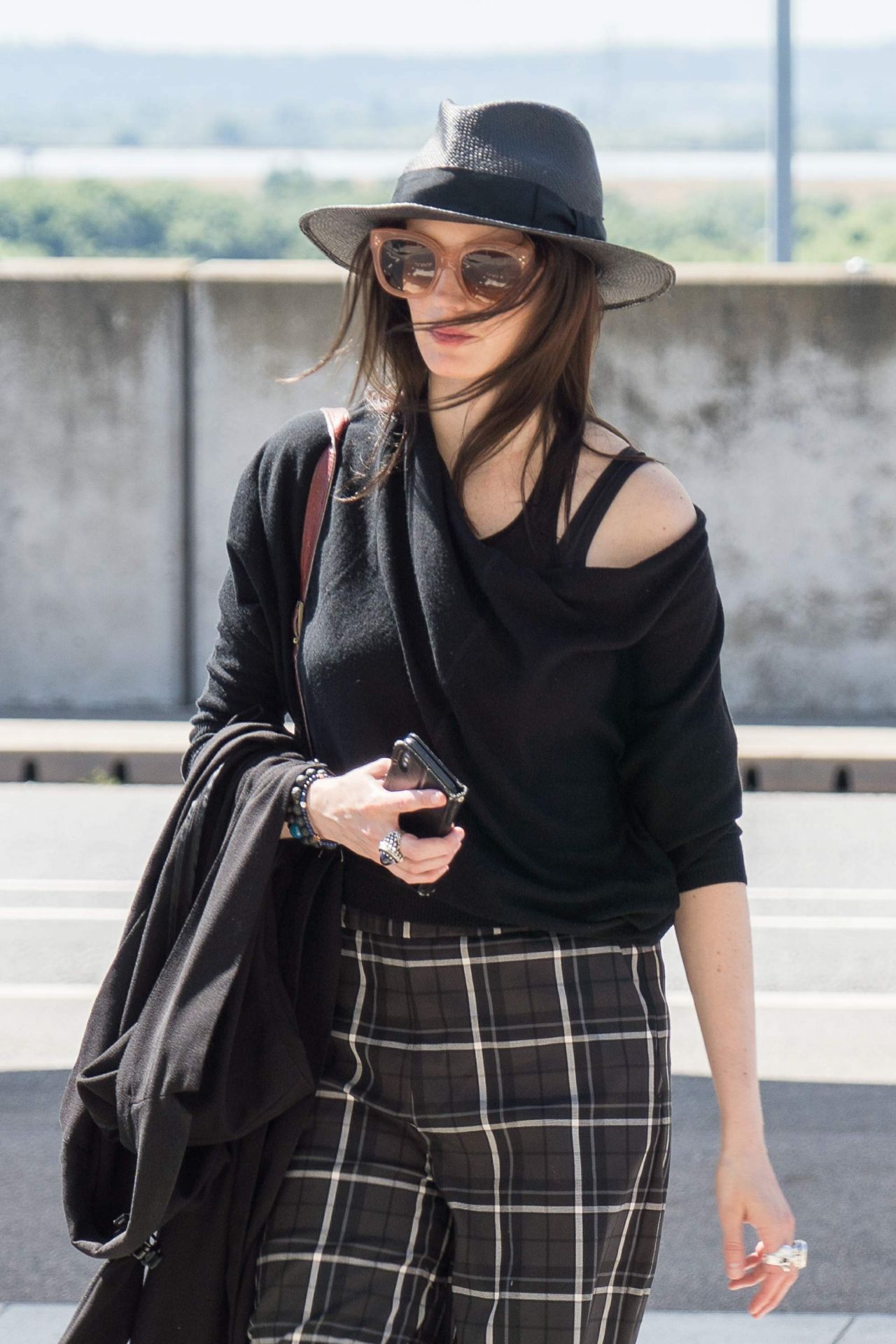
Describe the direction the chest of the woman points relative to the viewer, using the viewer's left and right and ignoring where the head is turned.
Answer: facing the viewer and to the left of the viewer

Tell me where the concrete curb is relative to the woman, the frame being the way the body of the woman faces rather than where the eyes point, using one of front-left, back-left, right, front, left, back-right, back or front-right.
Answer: back-right

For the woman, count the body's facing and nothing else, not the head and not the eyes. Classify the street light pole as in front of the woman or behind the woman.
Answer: behind

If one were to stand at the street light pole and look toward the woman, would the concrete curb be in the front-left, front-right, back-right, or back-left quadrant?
front-right

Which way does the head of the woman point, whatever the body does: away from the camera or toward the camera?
toward the camera
